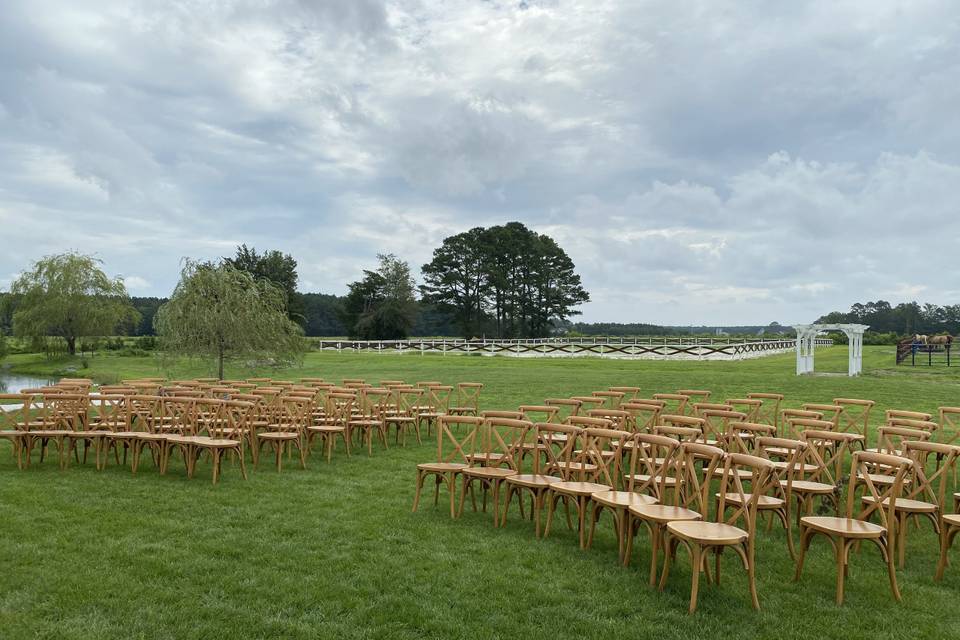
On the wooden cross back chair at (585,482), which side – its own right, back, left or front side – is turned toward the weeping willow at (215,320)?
right

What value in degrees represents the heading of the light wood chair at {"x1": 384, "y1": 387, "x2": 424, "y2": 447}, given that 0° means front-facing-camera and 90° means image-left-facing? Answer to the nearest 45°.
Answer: approximately 45°

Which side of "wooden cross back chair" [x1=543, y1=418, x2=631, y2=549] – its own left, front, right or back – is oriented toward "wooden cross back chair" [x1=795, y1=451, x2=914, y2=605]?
left

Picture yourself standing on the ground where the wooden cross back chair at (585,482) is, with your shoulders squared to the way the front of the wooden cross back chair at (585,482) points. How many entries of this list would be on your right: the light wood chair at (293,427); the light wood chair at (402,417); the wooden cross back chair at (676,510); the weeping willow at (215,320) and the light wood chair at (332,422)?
4

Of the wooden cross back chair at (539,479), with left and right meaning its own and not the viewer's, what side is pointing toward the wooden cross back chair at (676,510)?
left
